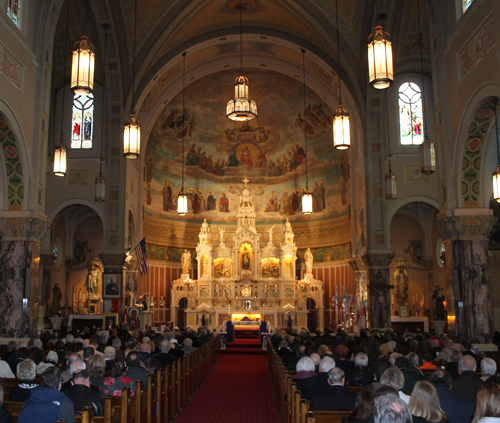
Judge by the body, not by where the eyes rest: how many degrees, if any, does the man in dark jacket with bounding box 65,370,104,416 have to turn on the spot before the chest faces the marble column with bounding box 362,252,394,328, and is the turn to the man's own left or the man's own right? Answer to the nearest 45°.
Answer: approximately 45° to the man's own right

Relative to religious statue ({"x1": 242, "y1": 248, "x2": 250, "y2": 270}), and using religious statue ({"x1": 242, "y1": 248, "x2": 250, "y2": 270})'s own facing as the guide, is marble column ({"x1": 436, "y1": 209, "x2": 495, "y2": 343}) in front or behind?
in front

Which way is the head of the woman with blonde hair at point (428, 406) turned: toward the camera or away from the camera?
away from the camera

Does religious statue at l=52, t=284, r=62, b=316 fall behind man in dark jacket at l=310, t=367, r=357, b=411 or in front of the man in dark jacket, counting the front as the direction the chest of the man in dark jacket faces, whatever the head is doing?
in front

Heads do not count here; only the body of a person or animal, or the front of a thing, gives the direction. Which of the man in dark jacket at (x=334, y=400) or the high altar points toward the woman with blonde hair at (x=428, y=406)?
the high altar

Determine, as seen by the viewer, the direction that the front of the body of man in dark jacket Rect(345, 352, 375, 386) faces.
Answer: away from the camera

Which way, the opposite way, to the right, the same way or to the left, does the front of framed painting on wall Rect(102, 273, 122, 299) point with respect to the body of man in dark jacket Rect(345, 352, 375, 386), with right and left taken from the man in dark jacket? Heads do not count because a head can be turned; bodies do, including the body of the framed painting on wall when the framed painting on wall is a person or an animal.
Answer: the opposite way

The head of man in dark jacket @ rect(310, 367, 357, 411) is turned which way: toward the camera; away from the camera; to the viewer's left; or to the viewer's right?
away from the camera

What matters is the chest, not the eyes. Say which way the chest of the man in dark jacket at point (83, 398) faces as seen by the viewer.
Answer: away from the camera

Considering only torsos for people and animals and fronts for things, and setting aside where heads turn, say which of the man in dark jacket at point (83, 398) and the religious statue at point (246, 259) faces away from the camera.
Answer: the man in dark jacket
